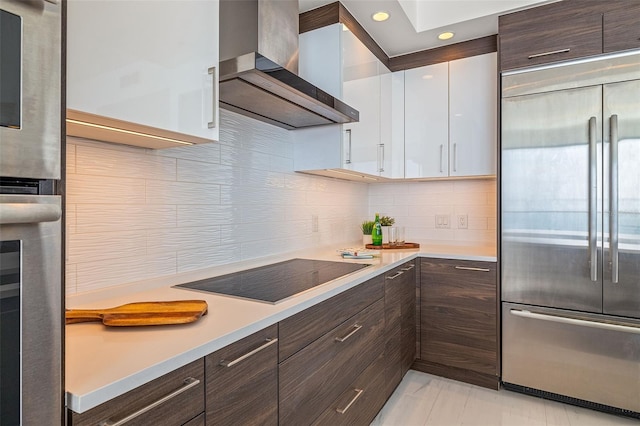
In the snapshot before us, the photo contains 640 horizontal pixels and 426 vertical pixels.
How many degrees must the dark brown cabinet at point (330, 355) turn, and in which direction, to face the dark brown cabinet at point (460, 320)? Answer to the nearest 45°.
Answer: approximately 90° to its left

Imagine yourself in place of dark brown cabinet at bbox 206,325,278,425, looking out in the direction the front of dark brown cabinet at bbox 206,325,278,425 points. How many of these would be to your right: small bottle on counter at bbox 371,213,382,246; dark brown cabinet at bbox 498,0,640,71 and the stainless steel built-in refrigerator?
0

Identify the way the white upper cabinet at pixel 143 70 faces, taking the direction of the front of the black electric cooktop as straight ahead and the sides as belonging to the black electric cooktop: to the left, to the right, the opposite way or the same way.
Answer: the same way

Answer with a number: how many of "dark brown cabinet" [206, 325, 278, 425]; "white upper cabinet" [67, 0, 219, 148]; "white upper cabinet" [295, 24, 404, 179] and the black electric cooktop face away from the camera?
0

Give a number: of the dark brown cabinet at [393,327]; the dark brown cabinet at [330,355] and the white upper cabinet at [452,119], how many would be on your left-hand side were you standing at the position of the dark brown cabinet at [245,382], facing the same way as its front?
3

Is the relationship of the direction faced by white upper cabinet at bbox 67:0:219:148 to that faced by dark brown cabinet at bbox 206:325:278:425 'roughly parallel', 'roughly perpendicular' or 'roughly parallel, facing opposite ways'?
roughly parallel

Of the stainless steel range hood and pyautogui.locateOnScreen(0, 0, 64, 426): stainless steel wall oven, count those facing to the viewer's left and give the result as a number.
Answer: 0

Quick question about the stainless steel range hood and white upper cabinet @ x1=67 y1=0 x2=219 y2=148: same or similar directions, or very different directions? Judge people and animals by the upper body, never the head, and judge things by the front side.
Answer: same or similar directions

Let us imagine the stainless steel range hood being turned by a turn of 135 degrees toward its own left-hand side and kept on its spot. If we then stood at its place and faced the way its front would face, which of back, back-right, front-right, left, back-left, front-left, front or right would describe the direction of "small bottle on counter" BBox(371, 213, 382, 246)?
front-right

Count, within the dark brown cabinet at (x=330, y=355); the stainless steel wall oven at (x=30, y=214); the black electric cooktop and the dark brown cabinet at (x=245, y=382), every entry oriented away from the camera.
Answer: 0

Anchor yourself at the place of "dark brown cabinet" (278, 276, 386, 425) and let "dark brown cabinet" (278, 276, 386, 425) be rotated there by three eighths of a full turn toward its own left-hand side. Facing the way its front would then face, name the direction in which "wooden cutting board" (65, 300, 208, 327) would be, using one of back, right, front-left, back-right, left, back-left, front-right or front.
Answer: back-left

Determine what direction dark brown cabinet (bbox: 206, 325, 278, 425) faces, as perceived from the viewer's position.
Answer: facing the viewer and to the right of the viewer

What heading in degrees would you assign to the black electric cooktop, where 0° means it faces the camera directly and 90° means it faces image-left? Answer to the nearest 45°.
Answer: approximately 315°

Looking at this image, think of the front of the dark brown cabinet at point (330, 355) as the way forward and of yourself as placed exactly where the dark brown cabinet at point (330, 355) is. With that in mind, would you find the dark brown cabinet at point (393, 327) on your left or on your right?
on your left

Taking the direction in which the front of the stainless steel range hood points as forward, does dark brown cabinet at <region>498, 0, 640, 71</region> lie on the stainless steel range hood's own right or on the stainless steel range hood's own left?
on the stainless steel range hood's own left

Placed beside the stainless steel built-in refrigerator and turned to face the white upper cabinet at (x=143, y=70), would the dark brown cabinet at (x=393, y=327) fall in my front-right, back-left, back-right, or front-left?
front-right

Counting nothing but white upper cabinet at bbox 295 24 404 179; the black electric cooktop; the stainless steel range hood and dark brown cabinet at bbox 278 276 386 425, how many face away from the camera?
0
